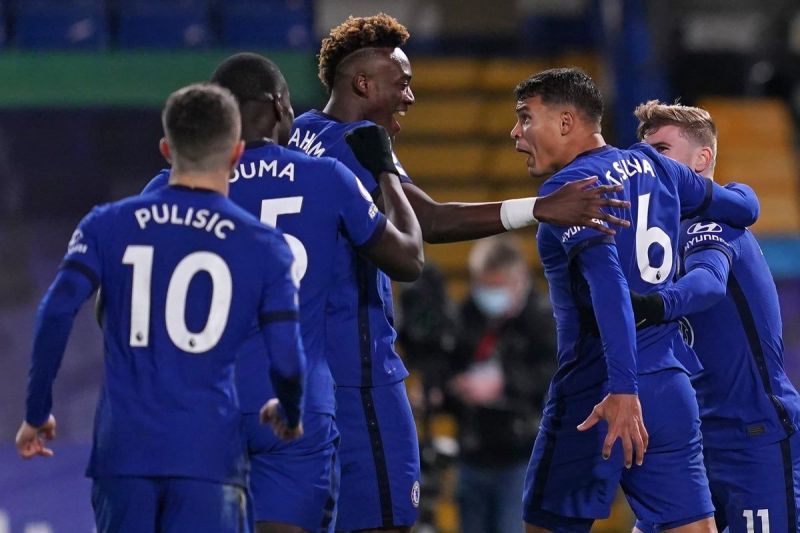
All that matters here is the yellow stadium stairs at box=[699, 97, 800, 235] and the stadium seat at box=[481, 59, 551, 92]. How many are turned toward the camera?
2

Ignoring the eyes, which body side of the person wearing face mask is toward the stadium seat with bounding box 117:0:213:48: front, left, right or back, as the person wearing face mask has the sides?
back

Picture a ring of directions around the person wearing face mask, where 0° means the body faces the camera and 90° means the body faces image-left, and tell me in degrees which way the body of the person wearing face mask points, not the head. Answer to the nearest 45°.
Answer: approximately 45°

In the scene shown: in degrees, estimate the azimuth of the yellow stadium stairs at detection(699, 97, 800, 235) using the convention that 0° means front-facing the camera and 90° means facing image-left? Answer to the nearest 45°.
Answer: approximately 0°
